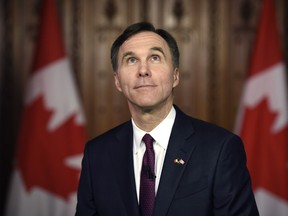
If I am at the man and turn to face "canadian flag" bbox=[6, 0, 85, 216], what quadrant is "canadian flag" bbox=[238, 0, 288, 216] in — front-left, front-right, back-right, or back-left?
front-right

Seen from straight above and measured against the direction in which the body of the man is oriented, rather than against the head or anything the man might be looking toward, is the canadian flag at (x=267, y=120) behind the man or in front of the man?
behind

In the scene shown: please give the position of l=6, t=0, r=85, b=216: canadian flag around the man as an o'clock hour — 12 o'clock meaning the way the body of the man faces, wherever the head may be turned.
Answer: The canadian flag is roughly at 5 o'clock from the man.

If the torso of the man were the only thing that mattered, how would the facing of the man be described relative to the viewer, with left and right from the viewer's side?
facing the viewer

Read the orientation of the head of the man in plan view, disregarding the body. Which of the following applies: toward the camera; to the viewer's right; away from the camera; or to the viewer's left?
toward the camera
